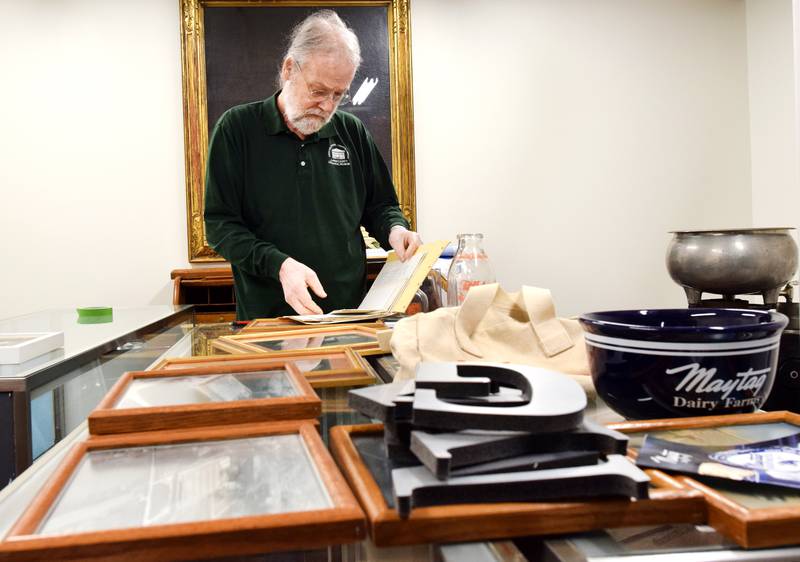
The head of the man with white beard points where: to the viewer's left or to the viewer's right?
to the viewer's right

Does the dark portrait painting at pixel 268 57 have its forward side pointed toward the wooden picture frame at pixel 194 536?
yes

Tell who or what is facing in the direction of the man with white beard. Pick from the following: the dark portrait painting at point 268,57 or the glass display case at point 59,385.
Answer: the dark portrait painting

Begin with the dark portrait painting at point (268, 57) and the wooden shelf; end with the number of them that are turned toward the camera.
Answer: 2

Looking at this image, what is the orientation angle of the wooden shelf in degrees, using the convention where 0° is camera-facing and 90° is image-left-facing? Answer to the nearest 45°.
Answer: approximately 0°

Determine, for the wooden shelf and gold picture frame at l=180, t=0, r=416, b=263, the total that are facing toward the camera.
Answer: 2

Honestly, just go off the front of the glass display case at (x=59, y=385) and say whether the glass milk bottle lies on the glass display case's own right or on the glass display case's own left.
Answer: on the glass display case's own left
